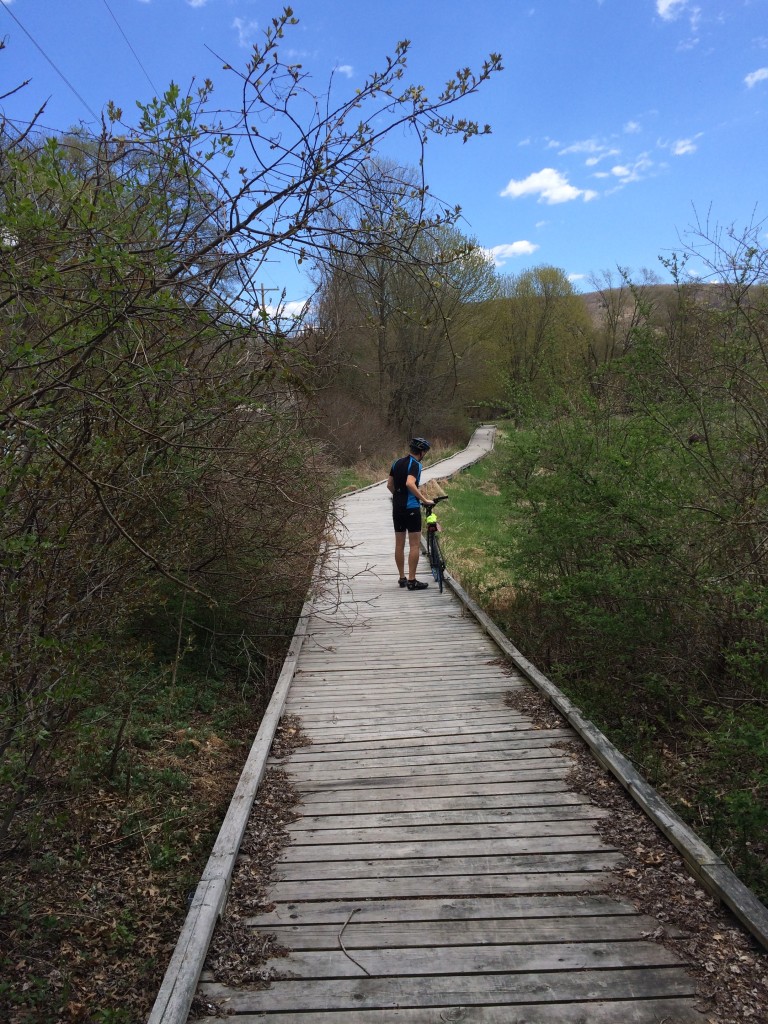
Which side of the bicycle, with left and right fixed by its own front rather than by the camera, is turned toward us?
back

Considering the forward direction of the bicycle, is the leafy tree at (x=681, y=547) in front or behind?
behind

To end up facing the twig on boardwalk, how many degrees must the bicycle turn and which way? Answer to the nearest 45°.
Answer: approximately 180°
